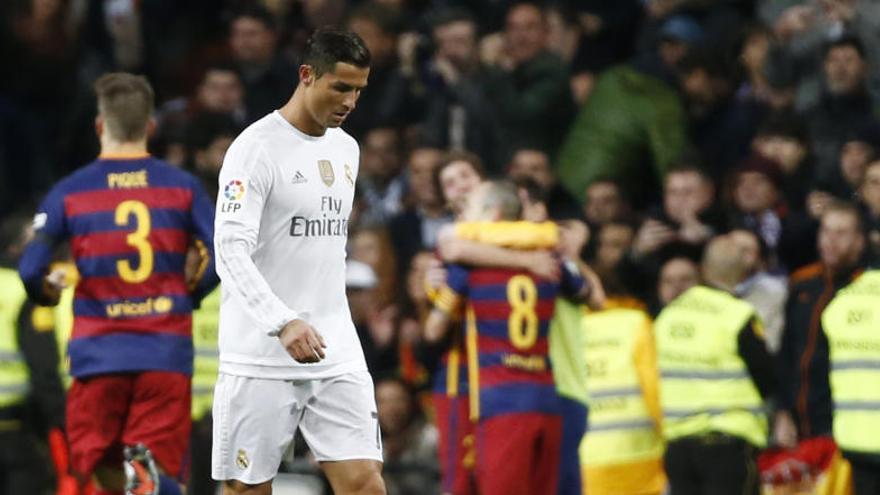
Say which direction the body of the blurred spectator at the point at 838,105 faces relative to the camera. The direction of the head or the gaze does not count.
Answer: toward the camera

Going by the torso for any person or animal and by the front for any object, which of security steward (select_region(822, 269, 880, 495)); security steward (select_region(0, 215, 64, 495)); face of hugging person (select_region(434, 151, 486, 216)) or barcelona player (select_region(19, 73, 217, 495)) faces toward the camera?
the face of hugging person

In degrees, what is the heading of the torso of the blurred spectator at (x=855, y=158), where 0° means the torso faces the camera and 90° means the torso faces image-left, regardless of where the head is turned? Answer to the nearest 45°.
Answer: approximately 0°

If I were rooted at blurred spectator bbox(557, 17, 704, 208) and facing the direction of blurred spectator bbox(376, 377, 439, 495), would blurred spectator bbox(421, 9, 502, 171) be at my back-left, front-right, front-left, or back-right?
front-right

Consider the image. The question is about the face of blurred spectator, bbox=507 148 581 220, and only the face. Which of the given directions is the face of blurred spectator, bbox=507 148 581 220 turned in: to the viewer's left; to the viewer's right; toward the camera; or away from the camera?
toward the camera

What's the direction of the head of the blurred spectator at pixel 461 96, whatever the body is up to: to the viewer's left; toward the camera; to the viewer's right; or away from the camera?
toward the camera

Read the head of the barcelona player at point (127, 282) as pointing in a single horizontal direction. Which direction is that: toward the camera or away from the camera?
away from the camera

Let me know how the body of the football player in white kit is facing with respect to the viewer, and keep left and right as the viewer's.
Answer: facing the viewer and to the right of the viewer

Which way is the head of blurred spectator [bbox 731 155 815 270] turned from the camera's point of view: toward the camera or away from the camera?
toward the camera

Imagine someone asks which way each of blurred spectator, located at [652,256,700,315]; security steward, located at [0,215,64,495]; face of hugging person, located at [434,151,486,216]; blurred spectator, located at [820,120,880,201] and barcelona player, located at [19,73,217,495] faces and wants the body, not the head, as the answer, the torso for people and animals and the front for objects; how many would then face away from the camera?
2

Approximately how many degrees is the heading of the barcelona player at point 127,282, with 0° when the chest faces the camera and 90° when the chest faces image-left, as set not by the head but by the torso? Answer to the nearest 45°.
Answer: approximately 180°

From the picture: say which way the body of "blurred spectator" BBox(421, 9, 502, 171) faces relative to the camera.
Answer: toward the camera

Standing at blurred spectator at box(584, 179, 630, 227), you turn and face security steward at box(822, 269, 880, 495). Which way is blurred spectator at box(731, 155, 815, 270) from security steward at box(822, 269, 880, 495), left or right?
left

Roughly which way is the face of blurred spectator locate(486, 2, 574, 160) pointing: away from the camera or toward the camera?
toward the camera

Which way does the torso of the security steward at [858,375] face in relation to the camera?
away from the camera

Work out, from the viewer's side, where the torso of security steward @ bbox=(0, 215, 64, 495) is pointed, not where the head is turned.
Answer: away from the camera
